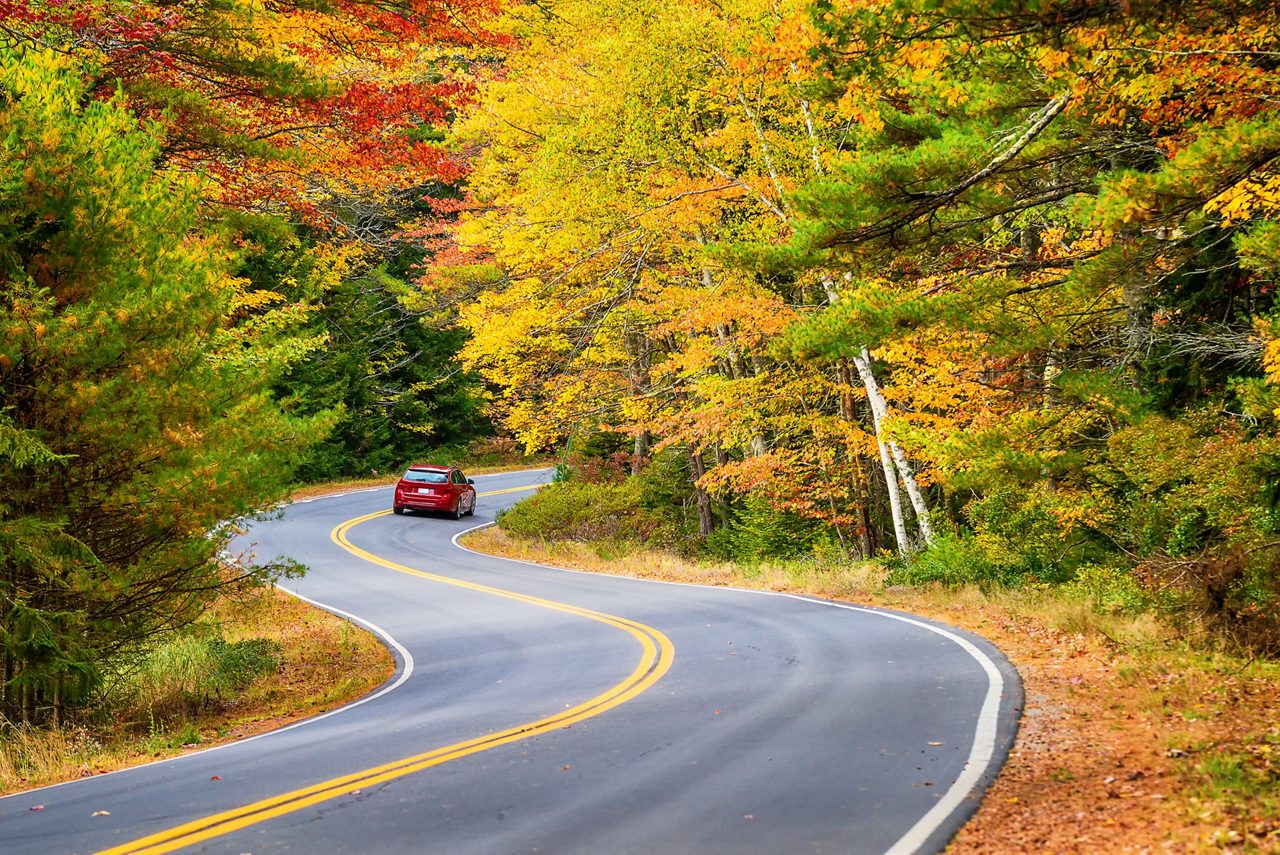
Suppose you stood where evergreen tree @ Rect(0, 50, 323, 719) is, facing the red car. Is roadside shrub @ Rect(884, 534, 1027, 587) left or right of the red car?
right

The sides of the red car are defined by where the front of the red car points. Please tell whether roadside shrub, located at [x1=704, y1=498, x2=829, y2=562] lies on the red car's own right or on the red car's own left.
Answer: on the red car's own right

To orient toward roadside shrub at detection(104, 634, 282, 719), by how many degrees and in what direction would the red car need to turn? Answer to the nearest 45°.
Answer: approximately 135° to its right

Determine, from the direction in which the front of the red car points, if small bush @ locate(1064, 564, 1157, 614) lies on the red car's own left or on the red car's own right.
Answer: on the red car's own right

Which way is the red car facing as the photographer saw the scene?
facing away from the viewer and to the right of the viewer

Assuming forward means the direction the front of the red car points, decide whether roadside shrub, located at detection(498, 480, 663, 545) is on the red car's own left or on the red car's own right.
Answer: on the red car's own right
